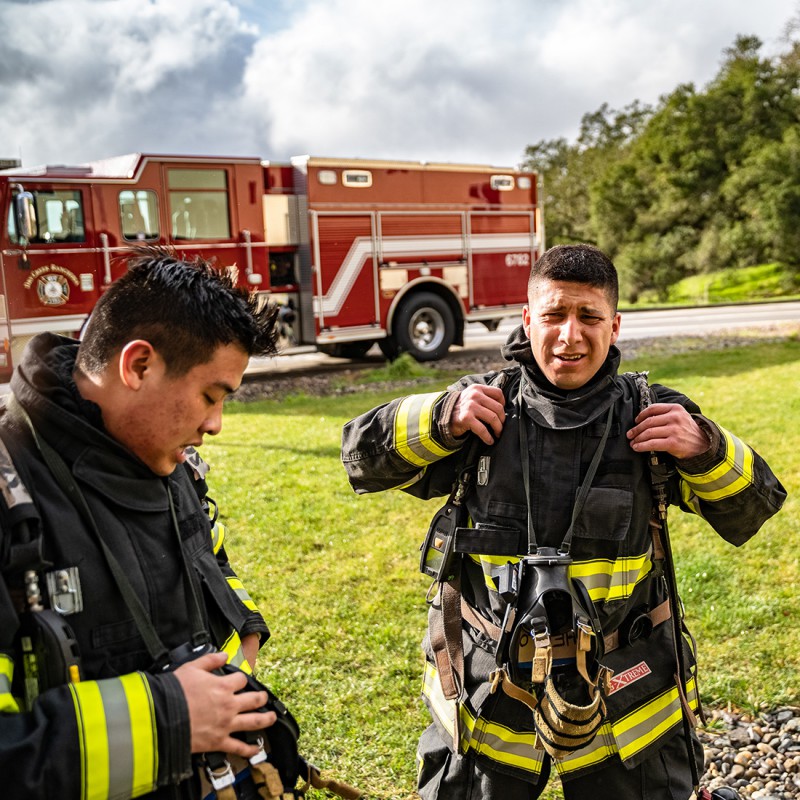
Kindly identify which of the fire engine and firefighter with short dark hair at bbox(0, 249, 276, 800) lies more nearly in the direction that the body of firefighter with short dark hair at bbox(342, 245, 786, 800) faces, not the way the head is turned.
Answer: the firefighter with short dark hair

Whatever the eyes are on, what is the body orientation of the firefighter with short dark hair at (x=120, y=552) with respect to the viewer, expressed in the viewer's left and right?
facing the viewer and to the right of the viewer

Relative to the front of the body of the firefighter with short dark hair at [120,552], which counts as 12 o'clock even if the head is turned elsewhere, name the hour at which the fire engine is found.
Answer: The fire engine is roughly at 8 o'clock from the firefighter with short dark hair.

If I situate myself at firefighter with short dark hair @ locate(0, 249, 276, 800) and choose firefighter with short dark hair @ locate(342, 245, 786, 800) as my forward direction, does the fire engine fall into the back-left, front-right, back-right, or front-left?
front-left

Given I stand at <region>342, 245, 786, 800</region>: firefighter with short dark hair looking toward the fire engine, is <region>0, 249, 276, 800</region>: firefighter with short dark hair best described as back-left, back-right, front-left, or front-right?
back-left

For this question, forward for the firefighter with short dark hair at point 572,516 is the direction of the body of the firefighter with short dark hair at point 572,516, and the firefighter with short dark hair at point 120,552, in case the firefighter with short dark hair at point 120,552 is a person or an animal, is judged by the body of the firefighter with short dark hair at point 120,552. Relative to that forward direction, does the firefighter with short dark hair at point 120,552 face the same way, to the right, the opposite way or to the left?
to the left

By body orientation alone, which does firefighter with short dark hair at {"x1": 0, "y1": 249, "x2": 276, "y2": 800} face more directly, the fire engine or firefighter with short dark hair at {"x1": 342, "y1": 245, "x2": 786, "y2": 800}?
the firefighter with short dark hair

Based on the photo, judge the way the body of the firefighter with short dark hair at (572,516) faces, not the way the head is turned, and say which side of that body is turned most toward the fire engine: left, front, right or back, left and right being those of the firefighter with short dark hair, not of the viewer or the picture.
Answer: back

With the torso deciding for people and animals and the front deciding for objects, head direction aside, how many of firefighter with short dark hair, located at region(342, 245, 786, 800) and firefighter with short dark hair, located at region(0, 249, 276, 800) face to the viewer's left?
0

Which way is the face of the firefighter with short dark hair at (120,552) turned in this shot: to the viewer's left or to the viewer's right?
to the viewer's right

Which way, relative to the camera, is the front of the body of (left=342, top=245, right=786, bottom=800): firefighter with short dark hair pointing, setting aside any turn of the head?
toward the camera
